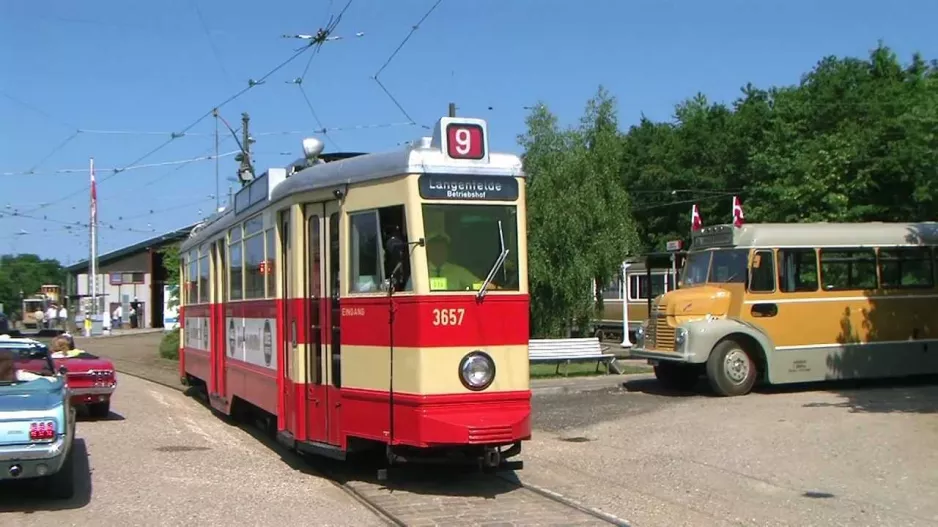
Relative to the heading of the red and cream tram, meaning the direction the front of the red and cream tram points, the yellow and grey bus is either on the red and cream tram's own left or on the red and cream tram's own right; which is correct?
on the red and cream tram's own left

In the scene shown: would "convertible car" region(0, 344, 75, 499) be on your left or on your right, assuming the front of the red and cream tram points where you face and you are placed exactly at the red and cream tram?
on your right

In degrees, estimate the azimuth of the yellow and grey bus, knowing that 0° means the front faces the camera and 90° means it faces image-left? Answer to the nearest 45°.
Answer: approximately 45°

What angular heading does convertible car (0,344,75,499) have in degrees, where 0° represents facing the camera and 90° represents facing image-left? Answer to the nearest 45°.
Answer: approximately 180°

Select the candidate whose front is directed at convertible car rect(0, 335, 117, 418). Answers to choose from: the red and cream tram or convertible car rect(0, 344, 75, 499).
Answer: convertible car rect(0, 344, 75, 499)

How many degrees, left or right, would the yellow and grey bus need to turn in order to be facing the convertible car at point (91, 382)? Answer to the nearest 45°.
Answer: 0° — it already faces it

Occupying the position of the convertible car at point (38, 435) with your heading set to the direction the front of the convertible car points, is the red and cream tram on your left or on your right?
on your right

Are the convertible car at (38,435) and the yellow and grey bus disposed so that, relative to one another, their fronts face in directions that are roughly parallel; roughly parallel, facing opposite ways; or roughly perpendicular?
roughly perpendicular

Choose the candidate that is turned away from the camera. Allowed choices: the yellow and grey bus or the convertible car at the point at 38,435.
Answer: the convertible car

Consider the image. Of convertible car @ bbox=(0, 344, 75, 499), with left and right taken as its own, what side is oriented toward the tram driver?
right
